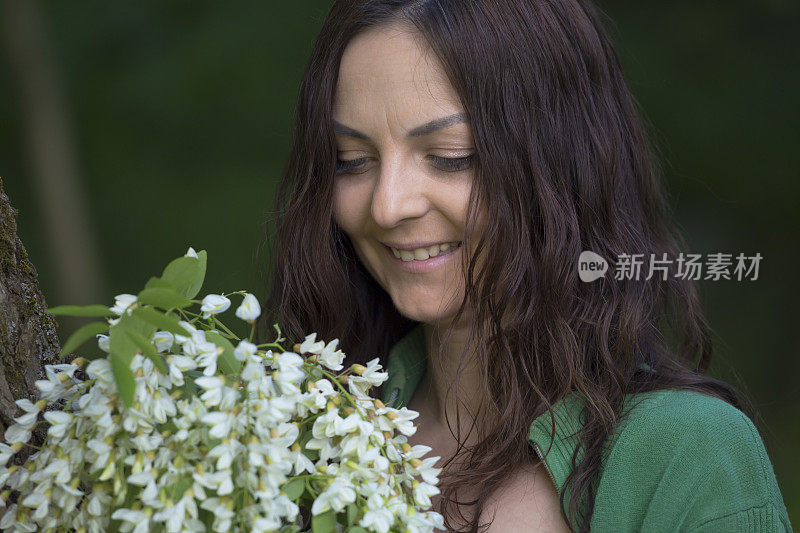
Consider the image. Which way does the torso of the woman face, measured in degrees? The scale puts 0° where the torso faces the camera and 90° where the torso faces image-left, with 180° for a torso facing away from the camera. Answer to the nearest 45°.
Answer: approximately 45°

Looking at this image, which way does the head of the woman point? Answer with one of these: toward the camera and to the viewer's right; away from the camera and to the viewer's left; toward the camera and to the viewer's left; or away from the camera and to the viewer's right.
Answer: toward the camera and to the viewer's left
